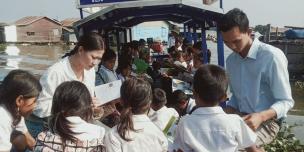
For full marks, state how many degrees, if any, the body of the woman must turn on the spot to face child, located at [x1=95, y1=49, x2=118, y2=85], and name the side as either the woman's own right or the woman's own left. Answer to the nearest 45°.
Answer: approximately 135° to the woman's own left

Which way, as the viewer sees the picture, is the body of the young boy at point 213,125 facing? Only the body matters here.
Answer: away from the camera

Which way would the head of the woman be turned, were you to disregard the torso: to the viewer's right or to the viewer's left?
to the viewer's right

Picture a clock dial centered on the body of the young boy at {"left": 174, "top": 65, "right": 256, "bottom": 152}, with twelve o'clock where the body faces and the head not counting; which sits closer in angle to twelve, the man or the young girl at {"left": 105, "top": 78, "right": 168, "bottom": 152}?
the man

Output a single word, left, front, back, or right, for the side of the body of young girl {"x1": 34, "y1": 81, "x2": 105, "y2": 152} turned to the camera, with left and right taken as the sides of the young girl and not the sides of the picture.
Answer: back

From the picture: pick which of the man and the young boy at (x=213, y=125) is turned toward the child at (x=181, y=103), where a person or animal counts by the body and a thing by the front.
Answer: the young boy

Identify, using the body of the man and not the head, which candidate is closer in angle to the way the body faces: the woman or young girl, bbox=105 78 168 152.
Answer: the young girl

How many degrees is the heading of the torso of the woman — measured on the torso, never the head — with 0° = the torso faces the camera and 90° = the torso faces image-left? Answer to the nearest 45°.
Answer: approximately 315°

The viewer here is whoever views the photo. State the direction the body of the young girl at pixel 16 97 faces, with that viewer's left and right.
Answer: facing to the right of the viewer
